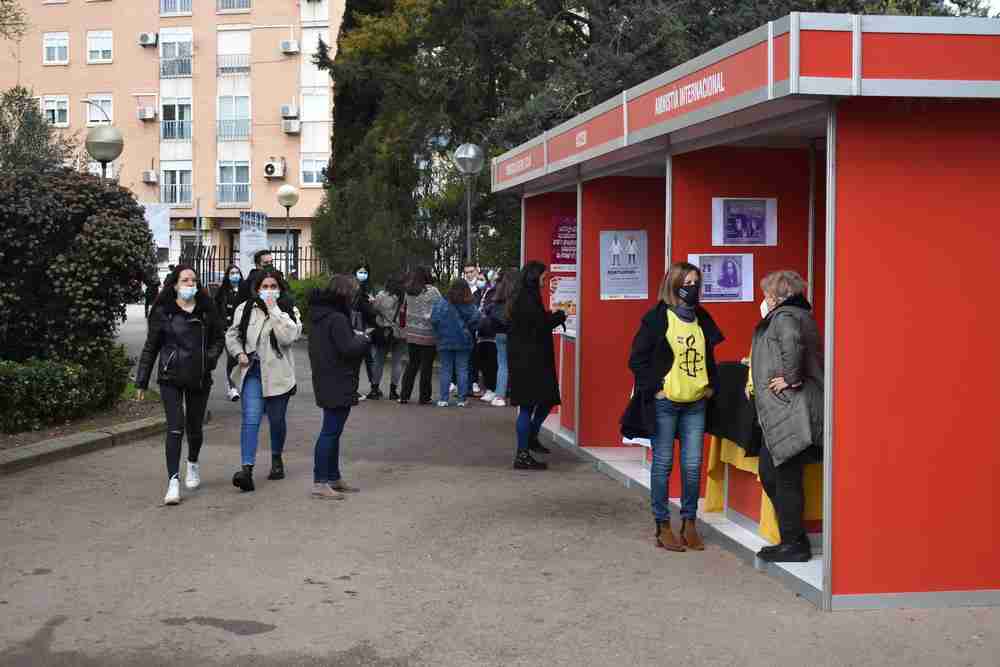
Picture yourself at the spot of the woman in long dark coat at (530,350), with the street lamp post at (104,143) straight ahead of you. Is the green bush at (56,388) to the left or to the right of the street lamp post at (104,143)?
left

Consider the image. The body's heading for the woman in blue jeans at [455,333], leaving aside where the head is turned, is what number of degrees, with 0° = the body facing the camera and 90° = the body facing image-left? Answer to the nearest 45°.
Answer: approximately 180°

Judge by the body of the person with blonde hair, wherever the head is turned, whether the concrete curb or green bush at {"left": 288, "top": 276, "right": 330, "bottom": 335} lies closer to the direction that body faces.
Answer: the concrete curb

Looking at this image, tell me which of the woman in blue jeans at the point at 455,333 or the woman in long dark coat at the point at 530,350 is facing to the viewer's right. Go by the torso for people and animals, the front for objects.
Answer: the woman in long dark coat

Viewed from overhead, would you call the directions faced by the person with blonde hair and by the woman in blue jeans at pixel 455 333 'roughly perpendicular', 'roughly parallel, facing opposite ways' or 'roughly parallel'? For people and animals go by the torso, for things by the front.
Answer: roughly perpendicular

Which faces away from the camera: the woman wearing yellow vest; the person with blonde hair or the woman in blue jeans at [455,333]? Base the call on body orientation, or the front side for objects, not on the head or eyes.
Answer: the woman in blue jeans

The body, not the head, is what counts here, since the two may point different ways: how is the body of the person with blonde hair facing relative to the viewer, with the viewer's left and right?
facing to the left of the viewer

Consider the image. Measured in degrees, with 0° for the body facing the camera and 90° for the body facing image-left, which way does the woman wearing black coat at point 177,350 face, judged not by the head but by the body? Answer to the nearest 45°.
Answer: approximately 0°

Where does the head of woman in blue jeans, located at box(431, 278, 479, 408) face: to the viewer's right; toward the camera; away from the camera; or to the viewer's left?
away from the camera

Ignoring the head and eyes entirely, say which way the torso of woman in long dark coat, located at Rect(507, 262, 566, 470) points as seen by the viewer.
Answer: to the viewer's right
